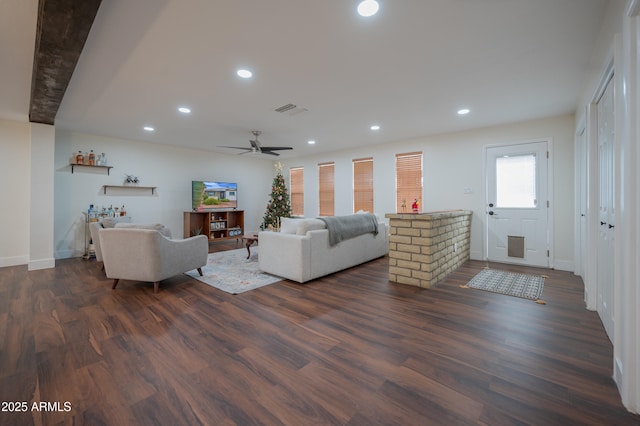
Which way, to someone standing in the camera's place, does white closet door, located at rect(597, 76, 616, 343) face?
facing to the left of the viewer

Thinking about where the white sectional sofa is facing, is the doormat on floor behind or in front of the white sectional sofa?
behind

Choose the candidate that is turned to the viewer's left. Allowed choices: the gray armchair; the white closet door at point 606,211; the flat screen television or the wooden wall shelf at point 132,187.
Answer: the white closet door

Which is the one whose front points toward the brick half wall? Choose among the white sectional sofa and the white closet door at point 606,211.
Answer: the white closet door

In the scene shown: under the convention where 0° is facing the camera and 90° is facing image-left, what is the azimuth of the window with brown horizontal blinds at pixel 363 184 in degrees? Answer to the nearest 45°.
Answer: approximately 45°

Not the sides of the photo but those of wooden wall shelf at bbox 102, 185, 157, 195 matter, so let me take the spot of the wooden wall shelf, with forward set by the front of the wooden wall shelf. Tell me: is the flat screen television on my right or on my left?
on my left

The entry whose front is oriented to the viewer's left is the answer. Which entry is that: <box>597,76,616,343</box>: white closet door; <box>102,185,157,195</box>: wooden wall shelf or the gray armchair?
the white closet door
